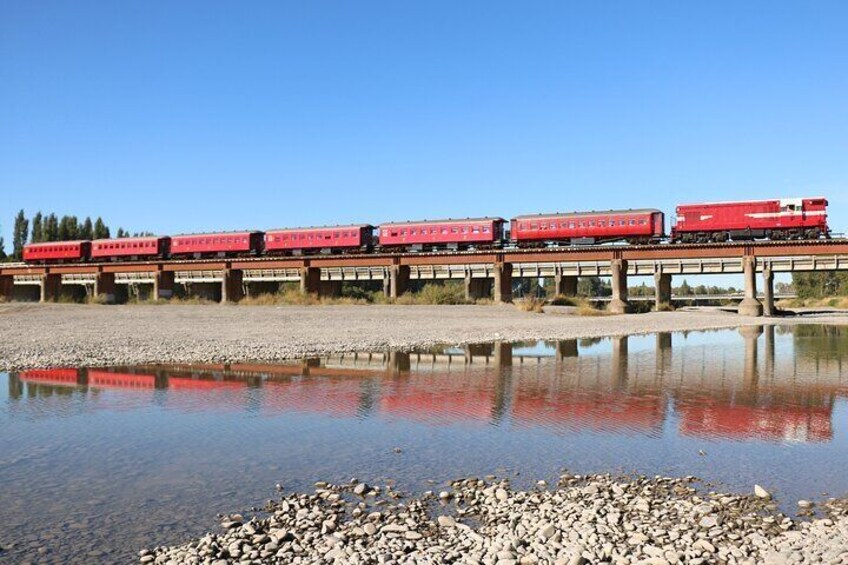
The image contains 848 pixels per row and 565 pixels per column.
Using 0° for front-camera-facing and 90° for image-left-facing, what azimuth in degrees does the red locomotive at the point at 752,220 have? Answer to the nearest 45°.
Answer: approximately 270°

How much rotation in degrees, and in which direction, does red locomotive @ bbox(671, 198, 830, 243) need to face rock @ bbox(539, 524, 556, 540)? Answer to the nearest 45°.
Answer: approximately 90° to its right

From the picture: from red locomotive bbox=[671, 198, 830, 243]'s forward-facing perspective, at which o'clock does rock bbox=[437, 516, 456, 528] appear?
The rock is roughly at 3 o'clock from the red locomotive.
